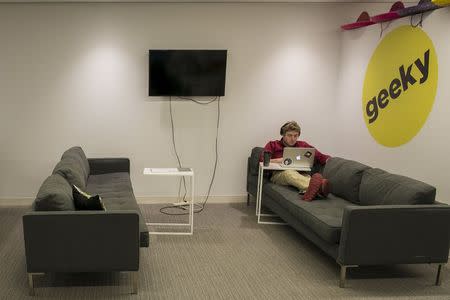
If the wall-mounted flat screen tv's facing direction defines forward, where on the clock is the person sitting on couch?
The person sitting on couch is roughly at 10 o'clock from the wall-mounted flat screen tv.

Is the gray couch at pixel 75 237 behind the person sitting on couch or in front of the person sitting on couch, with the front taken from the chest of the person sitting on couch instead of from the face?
in front

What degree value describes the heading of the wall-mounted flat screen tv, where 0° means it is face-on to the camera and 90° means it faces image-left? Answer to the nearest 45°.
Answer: approximately 0°

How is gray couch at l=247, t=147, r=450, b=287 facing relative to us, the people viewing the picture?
facing the viewer and to the left of the viewer

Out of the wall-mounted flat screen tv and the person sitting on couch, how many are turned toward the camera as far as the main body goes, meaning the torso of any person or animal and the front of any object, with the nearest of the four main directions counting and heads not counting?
2

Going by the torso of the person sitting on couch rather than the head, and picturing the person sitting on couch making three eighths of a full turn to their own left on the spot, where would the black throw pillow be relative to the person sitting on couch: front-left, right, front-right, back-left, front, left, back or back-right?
back

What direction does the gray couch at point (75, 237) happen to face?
to the viewer's right

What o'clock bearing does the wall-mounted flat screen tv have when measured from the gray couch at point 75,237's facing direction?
The wall-mounted flat screen tv is roughly at 10 o'clock from the gray couch.

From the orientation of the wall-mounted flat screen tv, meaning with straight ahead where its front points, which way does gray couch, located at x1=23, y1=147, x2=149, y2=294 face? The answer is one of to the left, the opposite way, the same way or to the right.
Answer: to the left

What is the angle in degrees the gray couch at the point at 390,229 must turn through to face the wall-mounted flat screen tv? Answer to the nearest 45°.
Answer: approximately 90° to its right

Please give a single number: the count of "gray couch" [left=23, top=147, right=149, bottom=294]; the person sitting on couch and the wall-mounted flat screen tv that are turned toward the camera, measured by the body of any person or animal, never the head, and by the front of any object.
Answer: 2
